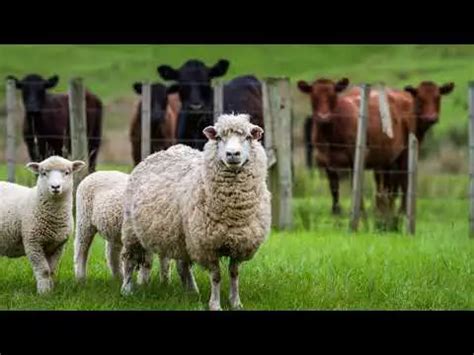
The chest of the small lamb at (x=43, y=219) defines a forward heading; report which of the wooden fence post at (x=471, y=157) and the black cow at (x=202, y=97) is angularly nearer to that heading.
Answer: the wooden fence post

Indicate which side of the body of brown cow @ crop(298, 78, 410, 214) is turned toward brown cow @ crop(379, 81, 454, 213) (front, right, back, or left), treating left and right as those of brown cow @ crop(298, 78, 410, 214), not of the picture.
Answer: back

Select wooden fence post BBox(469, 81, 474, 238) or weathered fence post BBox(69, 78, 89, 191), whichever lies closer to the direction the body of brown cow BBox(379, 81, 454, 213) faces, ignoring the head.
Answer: the wooden fence post

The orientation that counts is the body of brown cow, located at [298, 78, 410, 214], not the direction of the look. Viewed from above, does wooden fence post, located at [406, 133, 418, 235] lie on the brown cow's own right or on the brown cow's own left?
on the brown cow's own left

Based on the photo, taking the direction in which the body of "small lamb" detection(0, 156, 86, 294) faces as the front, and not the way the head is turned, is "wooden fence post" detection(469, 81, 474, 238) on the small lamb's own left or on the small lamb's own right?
on the small lamb's own left

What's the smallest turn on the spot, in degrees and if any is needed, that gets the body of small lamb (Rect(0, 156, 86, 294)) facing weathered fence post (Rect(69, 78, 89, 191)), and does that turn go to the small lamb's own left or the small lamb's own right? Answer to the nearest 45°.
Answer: approximately 135° to the small lamb's own left

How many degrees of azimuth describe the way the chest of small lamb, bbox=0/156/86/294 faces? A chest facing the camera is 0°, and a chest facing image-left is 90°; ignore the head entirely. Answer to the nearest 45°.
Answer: approximately 315°

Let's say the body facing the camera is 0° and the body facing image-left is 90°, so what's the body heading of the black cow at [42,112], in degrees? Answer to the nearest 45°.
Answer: approximately 45°

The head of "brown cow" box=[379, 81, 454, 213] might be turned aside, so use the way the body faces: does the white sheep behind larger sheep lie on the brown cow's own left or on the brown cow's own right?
on the brown cow's own right

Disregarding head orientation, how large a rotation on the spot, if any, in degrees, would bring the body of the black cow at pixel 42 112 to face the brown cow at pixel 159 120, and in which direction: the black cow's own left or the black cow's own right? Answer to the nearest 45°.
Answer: approximately 90° to the black cow's own left

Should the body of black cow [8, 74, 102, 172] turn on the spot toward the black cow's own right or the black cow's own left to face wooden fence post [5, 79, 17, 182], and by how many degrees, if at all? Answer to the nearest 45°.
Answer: approximately 45° to the black cow's own left

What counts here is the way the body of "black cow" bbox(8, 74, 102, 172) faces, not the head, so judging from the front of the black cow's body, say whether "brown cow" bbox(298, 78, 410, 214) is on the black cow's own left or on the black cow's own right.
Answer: on the black cow's own left
